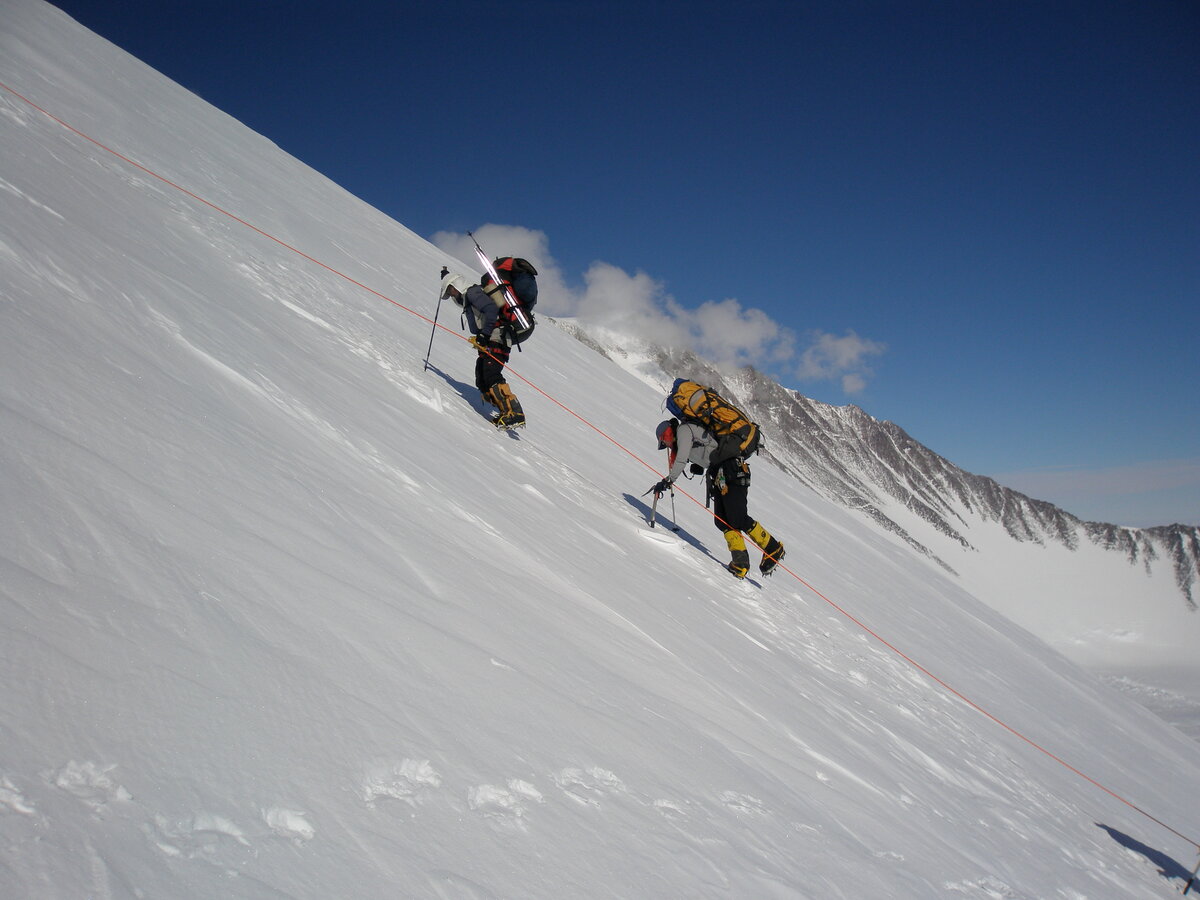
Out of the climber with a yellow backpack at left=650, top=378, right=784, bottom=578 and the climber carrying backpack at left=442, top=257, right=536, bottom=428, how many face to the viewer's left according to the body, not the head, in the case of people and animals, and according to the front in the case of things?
2

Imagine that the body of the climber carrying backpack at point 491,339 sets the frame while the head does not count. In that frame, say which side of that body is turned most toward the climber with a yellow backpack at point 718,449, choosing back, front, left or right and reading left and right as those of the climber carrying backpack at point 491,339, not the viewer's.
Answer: back

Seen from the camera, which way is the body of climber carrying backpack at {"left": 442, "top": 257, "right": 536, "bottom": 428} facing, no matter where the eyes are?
to the viewer's left

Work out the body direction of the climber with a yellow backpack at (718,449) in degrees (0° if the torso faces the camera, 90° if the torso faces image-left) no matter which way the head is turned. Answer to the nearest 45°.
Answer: approximately 90°
